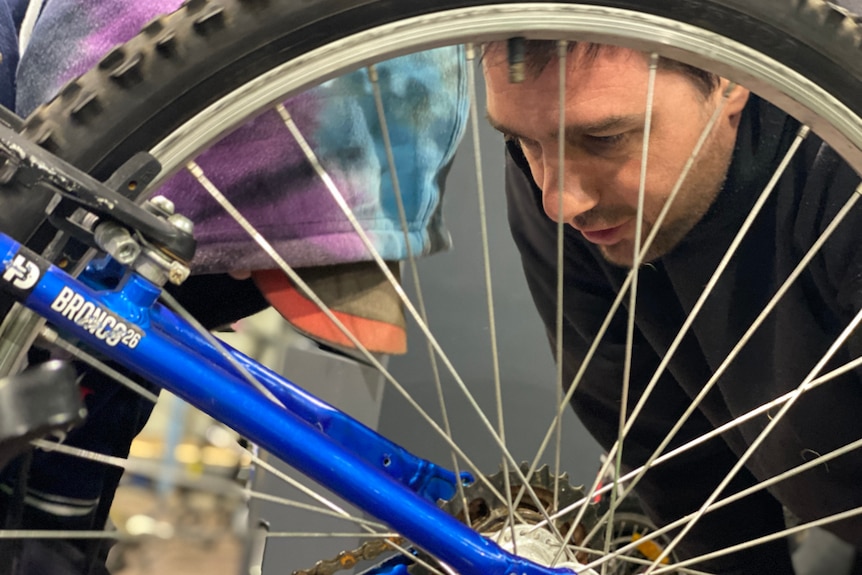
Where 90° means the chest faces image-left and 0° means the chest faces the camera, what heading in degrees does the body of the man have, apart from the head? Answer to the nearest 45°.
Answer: approximately 45°
